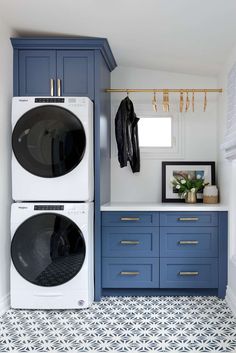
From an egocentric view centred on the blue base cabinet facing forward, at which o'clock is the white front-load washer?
The white front-load washer is roughly at 2 o'clock from the blue base cabinet.

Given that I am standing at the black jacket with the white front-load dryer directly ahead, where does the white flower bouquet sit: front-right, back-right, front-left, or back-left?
back-left

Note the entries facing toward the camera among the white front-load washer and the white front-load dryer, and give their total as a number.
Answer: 2

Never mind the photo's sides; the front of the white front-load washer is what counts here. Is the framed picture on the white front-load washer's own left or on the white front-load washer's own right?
on the white front-load washer's own left
